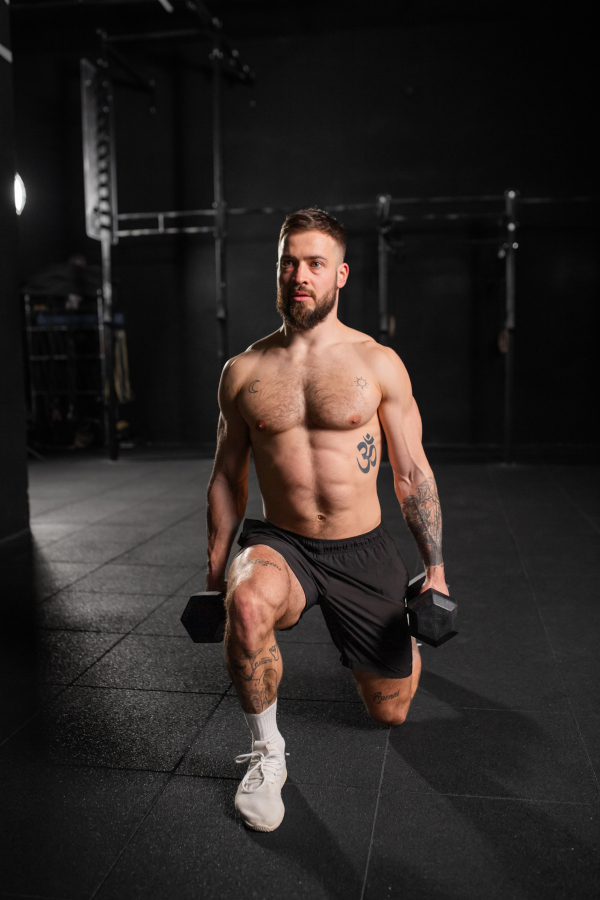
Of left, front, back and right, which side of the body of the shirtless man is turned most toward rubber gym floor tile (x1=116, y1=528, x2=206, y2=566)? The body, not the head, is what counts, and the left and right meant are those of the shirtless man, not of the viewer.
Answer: back

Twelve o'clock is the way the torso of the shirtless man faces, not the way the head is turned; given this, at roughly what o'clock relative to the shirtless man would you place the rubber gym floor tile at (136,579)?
The rubber gym floor tile is roughly at 5 o'clock from the shirtless man.

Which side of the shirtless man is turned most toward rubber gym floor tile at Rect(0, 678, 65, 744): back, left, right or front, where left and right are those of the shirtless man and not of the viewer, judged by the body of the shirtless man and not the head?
right

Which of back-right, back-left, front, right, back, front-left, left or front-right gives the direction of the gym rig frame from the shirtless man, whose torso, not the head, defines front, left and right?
back

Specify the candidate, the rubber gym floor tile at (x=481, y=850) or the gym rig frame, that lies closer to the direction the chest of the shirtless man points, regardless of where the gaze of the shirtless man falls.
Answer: the rubber gym floor tile

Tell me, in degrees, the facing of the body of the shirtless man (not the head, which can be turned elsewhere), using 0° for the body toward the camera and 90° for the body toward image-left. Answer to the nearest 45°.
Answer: approximately 0°

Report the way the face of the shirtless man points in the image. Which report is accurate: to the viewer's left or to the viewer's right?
to the viewer's left
